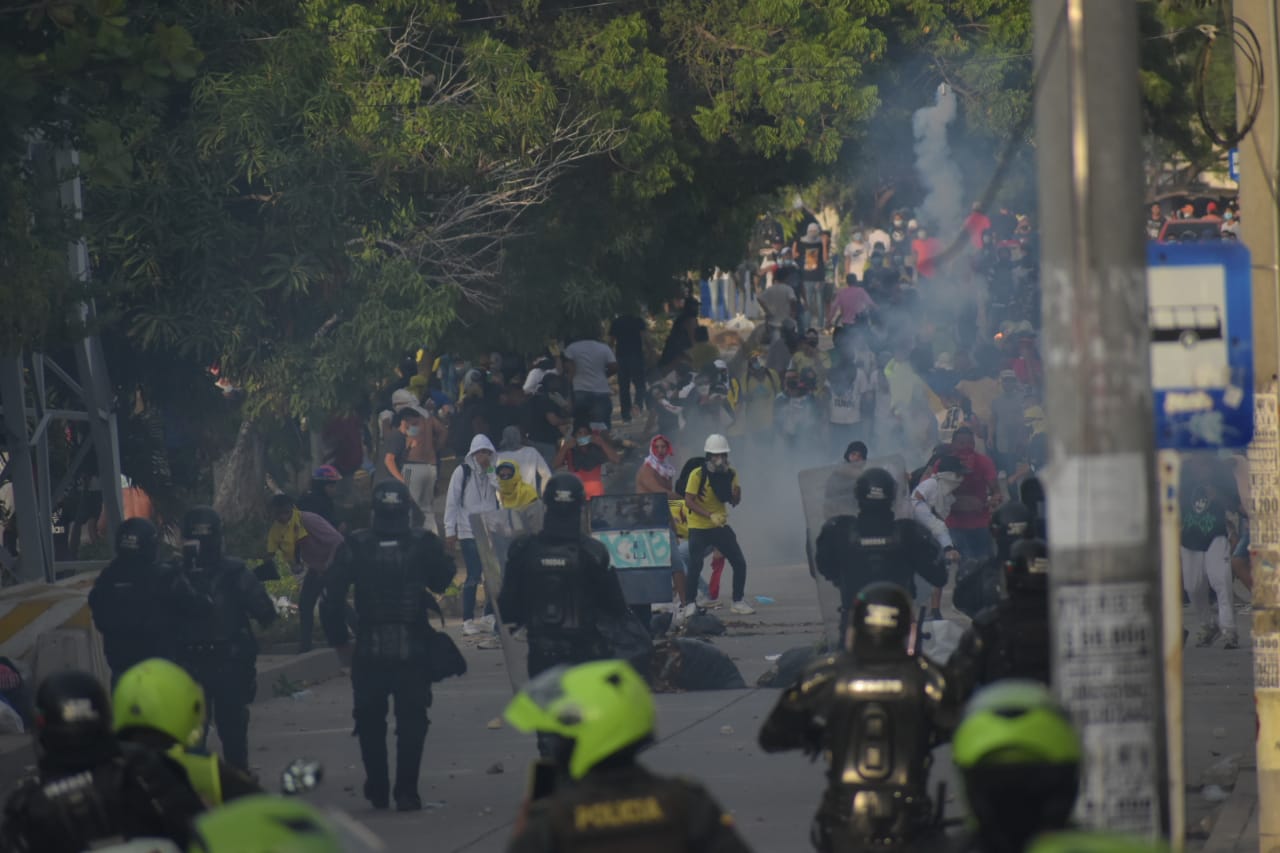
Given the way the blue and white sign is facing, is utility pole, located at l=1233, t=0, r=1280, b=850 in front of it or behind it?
behind

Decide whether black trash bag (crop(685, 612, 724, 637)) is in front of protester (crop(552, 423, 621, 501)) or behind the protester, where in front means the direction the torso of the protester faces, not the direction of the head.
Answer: in front

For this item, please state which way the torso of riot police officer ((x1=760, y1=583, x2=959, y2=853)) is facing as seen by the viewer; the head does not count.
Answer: away from the camera

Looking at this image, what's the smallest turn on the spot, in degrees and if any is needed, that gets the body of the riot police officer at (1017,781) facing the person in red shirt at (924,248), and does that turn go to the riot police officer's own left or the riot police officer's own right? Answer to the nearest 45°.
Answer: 0° — they already face them

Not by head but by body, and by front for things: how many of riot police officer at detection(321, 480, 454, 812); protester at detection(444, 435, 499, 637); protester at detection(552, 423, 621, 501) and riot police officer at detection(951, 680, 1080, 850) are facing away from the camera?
2

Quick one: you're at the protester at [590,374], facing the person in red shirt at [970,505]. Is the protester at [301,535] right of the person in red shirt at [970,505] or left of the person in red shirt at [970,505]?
right

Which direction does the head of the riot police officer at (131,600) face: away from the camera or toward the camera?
away from the camera

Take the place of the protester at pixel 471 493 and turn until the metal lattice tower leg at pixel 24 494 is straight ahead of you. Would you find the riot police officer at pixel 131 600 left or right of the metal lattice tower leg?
left

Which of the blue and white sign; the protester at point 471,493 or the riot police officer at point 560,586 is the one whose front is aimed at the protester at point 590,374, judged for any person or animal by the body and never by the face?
the riot police officer

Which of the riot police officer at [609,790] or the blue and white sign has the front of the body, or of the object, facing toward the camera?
the blue and white sign

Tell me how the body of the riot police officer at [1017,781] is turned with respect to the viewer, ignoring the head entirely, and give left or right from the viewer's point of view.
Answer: facing away from the viewer

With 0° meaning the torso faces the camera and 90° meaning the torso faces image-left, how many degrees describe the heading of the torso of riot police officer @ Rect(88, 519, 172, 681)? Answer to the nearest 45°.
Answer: approximately 225°

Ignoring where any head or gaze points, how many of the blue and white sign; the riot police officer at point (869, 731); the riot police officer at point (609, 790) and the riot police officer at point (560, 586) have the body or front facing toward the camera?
1

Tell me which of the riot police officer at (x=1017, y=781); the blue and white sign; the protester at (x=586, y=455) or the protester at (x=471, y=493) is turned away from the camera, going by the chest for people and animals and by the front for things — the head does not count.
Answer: the riot police officer

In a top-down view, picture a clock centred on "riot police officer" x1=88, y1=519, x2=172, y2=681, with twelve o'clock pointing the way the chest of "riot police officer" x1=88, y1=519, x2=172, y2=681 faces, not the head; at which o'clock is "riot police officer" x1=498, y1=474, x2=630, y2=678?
"riot police officer" x1=498, y1=474, x2=630, y2=678 is roughly at 2 o'clock from "riot police officer" x1=88, y1=519, x2=172, y2=681.

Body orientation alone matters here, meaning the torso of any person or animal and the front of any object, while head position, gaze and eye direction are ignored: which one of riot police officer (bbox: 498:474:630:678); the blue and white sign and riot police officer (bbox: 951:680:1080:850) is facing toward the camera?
the blue and white sign
